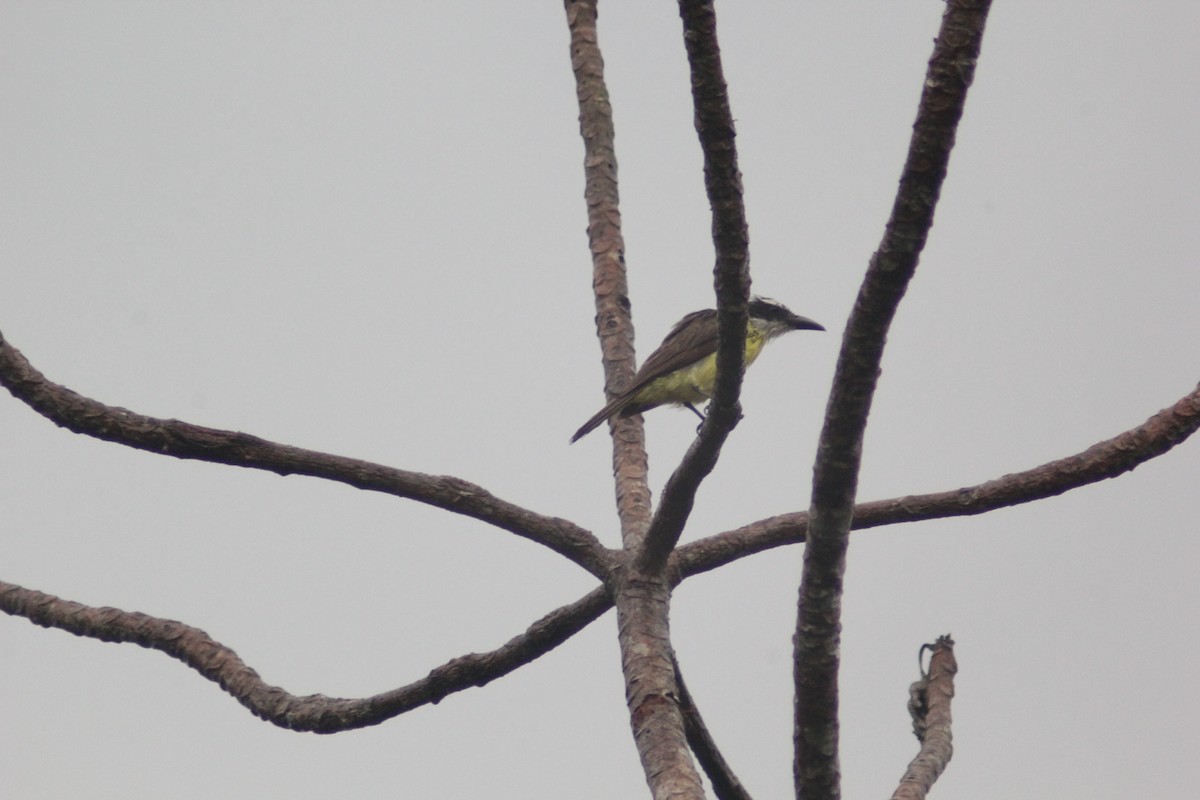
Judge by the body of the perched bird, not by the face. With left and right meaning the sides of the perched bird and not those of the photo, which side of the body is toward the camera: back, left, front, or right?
right

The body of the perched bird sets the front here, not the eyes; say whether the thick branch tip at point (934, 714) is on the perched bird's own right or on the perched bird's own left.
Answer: on the perched bird's own right
